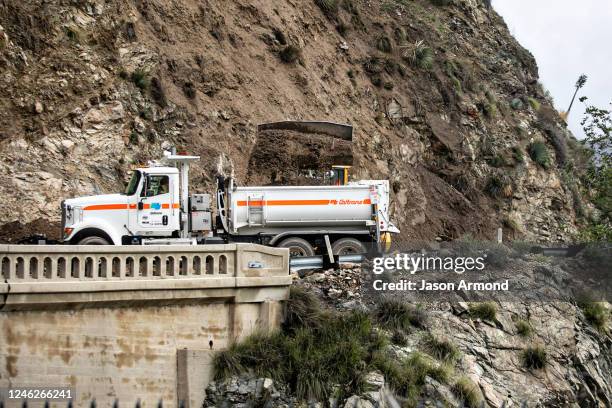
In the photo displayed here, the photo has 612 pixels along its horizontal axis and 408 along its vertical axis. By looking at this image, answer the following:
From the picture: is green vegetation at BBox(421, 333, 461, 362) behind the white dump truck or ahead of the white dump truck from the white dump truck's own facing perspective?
behind

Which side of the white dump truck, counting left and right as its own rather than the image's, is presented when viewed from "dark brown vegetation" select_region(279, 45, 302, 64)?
right

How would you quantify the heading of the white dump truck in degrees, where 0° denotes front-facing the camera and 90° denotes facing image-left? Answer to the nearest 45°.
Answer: approximately 90°

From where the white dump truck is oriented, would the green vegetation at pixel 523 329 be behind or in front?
behind

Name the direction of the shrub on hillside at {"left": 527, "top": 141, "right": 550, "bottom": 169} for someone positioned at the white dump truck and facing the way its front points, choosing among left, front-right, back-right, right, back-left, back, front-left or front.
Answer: back-right

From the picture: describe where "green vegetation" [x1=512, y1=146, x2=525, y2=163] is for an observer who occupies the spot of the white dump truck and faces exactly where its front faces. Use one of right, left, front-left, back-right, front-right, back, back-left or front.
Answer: back-right

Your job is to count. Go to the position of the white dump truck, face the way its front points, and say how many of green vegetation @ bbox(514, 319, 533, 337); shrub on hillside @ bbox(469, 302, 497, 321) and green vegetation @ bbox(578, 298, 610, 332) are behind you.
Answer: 3

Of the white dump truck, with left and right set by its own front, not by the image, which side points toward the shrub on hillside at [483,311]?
back

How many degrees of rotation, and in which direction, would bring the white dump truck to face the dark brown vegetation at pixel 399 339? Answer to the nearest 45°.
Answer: approximately 135° to its left

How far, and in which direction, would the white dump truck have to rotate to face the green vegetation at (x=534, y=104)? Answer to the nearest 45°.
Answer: approximately 135° to its right
